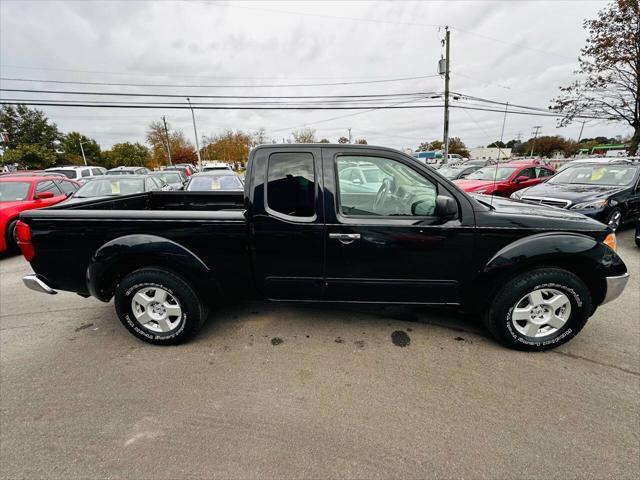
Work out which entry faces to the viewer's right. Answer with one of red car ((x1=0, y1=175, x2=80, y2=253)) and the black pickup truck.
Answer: the black pickup truck

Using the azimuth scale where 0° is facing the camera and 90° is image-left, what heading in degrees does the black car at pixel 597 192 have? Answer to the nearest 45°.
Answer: approximately 45°

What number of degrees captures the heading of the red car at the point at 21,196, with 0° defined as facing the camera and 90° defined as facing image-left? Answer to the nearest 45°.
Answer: approximately 45°

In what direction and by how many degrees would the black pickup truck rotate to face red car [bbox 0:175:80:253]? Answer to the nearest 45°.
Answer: approximately 135° to its left

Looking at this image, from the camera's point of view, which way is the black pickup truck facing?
to the viewer's right

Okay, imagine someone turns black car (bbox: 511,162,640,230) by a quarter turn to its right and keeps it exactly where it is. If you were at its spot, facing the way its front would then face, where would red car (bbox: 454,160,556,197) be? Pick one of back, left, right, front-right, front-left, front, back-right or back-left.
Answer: front

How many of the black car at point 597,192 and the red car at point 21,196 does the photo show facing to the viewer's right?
0

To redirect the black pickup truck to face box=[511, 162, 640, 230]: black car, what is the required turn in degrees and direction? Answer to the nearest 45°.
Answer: approximately 45° to its left

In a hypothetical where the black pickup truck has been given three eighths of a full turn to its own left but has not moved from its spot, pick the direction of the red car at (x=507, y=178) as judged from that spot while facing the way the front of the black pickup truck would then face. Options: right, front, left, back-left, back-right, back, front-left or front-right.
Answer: right

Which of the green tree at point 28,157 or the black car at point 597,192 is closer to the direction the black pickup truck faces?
the black car

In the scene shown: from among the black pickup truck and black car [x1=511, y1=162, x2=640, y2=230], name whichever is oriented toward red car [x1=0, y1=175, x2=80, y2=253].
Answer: the black car

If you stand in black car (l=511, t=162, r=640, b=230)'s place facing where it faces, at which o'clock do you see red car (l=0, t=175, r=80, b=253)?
The red car is roughly at 12 o'clock from the black car.

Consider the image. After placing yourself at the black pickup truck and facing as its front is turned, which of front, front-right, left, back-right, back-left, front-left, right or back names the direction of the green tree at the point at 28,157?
back-left

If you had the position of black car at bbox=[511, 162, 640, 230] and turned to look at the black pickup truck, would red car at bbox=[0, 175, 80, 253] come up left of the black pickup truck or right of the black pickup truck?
right

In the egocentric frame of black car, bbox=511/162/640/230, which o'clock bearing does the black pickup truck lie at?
The black pickup truck is roughly at 11 o'clock from the black car.

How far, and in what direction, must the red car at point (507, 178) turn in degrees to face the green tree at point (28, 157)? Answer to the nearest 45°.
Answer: approximately 45° to its right
